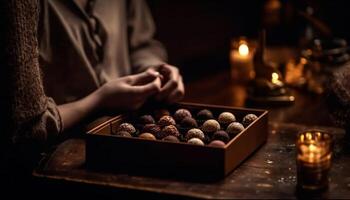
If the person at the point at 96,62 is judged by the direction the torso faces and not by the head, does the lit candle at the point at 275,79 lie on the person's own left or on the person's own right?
on the person's own left

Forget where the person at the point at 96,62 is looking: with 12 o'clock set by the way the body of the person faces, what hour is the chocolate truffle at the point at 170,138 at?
The chocolate truffle is roughly at 1 o'clock from the person.

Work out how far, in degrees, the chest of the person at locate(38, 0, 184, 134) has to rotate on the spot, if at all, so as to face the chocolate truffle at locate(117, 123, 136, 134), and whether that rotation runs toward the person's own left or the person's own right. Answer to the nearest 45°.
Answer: approximately 45° to the person's own right

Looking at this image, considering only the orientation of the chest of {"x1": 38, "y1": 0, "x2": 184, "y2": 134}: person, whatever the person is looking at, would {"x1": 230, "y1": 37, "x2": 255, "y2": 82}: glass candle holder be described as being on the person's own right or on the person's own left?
on the person's own left

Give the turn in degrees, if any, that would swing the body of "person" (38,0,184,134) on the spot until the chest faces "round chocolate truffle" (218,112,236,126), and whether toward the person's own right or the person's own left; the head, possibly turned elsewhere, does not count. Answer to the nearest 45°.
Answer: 0° — they already face it

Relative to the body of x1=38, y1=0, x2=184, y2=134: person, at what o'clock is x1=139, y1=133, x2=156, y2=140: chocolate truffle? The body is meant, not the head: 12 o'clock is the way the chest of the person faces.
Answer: The chocolate truffle is roughly at 1 o'clock from the person.

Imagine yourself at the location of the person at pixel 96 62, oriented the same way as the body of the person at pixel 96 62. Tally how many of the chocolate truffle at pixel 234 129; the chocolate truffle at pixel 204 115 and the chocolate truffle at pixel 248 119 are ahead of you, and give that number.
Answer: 3
